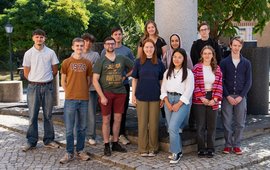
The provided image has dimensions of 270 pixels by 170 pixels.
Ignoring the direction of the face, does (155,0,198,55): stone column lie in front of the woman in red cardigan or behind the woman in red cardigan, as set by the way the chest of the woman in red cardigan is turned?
behind

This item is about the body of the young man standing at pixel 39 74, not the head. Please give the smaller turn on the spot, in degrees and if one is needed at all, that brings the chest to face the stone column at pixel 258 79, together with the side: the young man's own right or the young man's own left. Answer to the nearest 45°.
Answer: approximately 90° to the young man's own left

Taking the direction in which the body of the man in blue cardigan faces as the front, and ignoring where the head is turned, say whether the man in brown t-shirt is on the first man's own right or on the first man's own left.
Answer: on the first man's own right

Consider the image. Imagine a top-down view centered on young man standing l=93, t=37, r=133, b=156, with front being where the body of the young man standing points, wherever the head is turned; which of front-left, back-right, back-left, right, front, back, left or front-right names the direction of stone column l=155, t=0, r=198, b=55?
back-left

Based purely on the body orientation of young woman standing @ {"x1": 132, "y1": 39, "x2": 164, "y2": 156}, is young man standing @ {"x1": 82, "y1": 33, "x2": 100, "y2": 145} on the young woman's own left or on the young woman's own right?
on the young woman's own right

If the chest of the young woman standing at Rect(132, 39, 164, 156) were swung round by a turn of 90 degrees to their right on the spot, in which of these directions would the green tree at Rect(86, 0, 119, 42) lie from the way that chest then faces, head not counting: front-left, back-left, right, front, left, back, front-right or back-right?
right

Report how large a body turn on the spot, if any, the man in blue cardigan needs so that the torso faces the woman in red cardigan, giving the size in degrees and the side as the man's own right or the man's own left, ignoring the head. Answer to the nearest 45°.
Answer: approximately 45° to the man's own right

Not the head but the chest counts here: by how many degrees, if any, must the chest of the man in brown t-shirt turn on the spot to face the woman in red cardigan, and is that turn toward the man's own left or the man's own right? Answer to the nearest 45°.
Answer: approximately 90° to the man's own left

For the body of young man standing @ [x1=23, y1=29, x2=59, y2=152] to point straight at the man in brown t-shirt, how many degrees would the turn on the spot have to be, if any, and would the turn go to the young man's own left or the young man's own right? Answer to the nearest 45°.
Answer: approximately 45° to the young man's own left

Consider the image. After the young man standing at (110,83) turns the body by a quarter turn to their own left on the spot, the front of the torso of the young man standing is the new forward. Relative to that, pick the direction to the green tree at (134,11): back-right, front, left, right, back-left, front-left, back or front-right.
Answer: left
